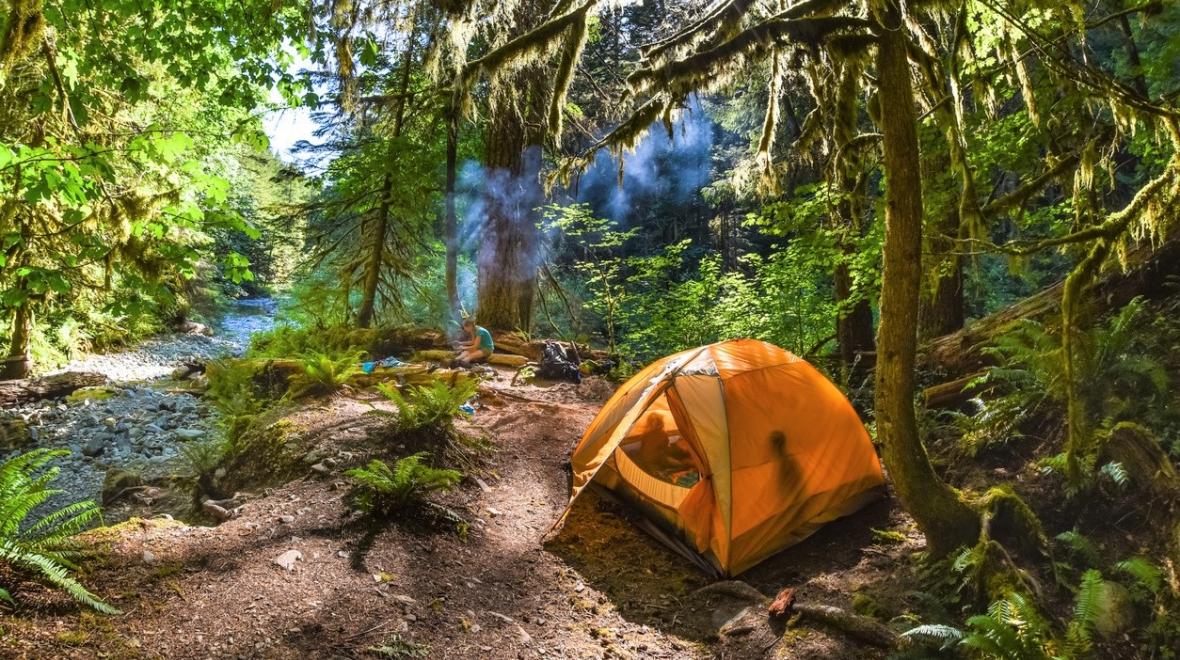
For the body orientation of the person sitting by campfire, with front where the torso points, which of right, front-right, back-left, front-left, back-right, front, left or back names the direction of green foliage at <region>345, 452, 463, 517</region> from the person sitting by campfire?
left

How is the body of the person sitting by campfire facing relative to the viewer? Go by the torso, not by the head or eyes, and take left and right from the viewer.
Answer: facing to the left of the viewer

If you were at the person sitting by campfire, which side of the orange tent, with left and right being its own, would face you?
right

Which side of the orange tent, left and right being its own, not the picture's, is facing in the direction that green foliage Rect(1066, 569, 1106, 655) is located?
left

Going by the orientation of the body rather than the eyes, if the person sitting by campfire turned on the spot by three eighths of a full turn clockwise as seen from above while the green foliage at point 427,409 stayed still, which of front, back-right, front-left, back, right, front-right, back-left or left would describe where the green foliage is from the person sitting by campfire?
back-right

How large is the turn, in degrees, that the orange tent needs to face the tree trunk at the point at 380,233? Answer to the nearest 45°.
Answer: approximately 90° to its right

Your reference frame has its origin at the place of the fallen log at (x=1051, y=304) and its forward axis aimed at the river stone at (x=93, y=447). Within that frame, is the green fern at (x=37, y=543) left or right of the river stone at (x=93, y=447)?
left

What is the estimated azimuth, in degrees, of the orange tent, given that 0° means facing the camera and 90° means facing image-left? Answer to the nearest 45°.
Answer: approximately 45°

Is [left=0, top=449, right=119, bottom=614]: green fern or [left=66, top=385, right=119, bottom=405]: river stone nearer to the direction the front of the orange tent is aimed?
the green fern
